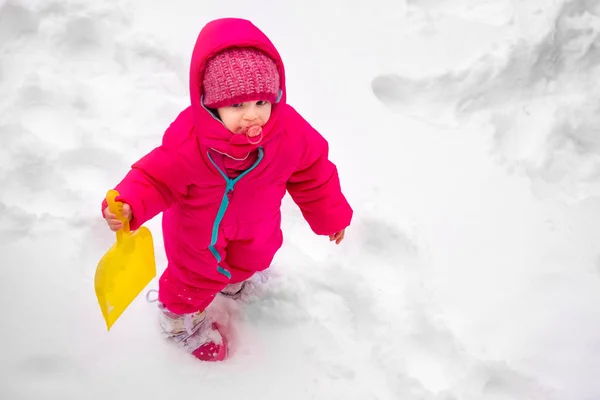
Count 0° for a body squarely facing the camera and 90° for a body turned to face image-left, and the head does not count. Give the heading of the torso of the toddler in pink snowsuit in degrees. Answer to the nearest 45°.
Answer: approximately 0°
